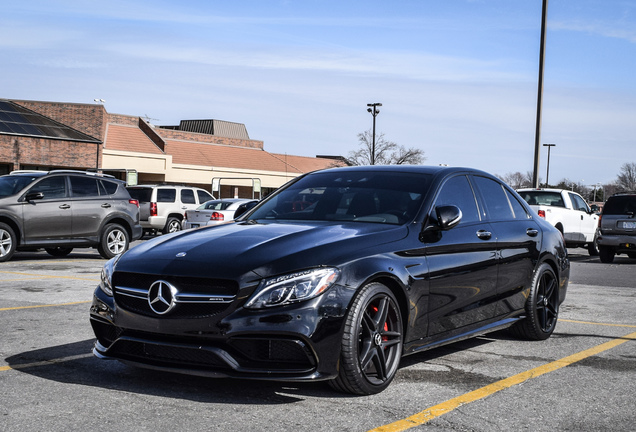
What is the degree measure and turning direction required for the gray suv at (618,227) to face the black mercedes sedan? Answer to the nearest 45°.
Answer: approximately 180°

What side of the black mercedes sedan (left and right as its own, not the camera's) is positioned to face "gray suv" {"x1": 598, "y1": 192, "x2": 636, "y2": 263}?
back

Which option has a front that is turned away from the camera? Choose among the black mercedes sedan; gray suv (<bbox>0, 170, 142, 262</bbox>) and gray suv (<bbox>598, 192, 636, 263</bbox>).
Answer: gray suv (<bbox>598, 192, 636, 263</bbox>)

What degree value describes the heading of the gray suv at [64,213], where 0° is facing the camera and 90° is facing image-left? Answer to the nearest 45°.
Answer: approximately 45°

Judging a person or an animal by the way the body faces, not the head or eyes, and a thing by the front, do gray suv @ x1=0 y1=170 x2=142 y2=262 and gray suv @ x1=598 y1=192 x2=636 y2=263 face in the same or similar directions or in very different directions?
very different directions

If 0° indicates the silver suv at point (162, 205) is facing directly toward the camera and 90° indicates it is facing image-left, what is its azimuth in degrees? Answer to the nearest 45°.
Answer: approximately 225°

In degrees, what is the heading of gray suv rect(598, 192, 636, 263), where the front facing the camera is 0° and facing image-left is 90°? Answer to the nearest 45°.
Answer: approximately 180°

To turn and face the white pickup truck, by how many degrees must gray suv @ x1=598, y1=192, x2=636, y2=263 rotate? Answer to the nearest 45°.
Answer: approximately 45° to its left

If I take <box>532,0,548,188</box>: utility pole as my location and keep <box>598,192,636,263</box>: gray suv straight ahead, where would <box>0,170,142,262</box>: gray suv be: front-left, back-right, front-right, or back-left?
front-right

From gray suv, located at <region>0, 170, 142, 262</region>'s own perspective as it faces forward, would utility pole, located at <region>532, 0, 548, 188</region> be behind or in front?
behind

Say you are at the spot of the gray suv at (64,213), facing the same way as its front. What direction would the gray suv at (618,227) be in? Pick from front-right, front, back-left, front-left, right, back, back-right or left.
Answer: back-left

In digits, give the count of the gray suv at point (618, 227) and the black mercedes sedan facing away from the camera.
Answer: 1

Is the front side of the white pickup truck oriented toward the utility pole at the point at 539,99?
no

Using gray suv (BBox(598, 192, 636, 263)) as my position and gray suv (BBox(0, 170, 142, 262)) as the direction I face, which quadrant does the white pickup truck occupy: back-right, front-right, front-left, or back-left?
front-right

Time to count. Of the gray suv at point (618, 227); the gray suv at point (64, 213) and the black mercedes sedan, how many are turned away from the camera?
1

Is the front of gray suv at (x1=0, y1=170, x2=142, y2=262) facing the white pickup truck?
no

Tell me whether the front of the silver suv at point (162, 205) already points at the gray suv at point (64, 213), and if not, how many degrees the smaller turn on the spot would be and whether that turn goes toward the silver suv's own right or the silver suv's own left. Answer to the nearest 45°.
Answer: approximately 135° to the silver suv's own right

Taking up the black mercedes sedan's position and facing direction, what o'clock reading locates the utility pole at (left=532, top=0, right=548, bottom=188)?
The utility pole is roughly at 5 o'clock from the black mercedes sedan.
